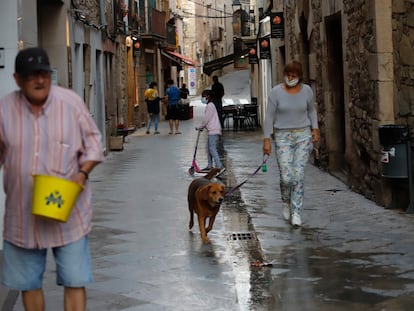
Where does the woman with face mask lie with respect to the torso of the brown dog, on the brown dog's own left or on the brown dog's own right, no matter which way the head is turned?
on the brown dog's own left

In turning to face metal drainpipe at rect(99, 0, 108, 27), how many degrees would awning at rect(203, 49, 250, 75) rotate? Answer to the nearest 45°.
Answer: approximately 90° to its left

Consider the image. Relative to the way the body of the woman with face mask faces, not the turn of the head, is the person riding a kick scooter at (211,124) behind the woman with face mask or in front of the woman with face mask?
behind

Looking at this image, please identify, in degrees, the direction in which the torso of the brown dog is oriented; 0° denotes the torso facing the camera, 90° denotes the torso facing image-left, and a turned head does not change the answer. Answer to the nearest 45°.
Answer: approximately 315°

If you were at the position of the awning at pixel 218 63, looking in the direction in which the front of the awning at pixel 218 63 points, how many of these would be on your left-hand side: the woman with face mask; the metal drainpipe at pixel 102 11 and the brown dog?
3

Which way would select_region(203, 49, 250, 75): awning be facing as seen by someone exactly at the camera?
facing to the left of the viewer

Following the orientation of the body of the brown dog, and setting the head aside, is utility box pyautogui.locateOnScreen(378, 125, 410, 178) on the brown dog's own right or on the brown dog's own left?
on the brown dog's own left
